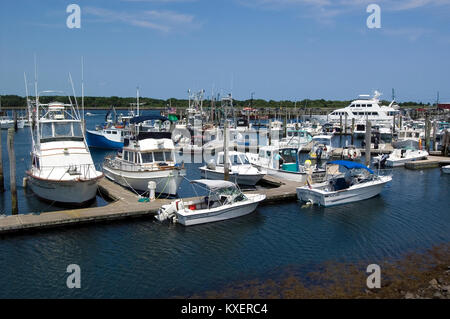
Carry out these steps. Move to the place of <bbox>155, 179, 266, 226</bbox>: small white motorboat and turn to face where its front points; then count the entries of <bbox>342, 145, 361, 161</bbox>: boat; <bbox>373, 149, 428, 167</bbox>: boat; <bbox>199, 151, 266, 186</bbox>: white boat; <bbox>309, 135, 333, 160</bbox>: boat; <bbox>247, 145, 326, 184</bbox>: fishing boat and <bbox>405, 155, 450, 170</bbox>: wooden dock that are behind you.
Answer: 0

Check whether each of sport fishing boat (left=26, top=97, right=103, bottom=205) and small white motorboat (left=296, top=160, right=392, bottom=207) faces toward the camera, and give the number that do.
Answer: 1

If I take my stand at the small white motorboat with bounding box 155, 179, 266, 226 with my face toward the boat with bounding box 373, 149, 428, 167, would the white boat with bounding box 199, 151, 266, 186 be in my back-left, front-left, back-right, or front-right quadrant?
front-left

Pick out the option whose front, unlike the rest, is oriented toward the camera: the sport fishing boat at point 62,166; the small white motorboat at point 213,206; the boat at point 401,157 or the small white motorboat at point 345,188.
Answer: the sport fishing boat

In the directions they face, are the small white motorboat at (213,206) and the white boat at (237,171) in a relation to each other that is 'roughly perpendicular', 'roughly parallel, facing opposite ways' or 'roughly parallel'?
roughly perpendicular

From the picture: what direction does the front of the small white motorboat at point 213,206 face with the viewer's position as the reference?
facing away from the viewer and to the right of the viewer

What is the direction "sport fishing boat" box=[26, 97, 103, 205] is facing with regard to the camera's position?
facing the viewer

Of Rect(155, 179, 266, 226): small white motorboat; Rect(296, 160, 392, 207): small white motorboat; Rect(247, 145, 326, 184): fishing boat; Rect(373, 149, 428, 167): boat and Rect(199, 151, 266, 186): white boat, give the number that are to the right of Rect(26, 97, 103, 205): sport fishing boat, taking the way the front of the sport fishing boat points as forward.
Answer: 0

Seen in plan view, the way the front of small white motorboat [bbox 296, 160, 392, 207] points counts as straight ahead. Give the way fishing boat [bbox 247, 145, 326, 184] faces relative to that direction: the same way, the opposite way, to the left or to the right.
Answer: to the left

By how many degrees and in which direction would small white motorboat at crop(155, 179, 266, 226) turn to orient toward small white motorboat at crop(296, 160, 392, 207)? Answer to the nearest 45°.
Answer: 0° — it already faces it
